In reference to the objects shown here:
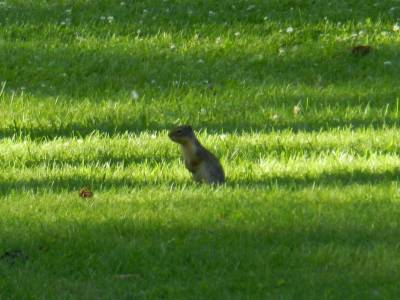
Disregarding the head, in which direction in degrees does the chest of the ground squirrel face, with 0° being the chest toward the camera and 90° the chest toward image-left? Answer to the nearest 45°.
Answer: approximately 90°

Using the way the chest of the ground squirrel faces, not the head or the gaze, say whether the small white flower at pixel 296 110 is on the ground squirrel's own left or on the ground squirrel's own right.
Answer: on the ground squirrel's own right

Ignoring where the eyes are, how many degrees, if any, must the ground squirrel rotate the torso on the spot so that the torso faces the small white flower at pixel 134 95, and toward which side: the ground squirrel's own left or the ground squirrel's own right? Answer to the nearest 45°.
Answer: approximately 90° to the ground squirrel's own right
